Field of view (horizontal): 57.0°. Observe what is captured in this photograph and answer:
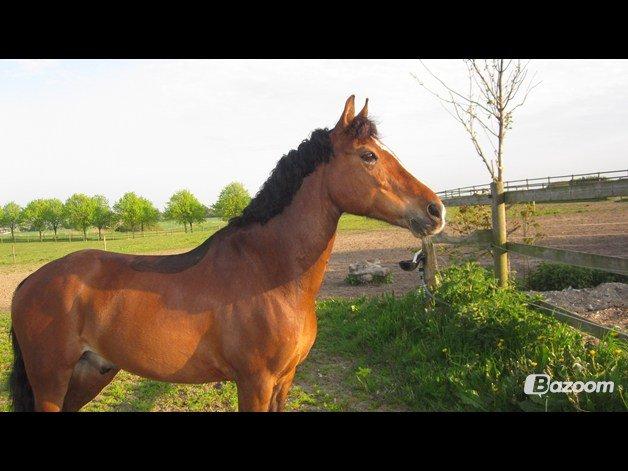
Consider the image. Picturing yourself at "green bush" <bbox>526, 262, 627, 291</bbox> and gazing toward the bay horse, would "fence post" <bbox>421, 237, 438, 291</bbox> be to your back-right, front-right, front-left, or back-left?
front-right

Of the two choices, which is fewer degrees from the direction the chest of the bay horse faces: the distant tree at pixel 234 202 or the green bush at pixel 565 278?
the green bush

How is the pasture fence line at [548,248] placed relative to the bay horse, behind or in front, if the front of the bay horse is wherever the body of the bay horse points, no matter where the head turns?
in front

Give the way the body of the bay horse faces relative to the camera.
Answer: to the viewer's right
